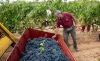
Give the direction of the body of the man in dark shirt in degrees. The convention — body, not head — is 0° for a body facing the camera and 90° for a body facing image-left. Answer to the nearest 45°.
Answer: approximately 45°

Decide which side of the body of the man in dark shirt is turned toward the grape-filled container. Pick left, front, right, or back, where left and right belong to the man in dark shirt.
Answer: front
